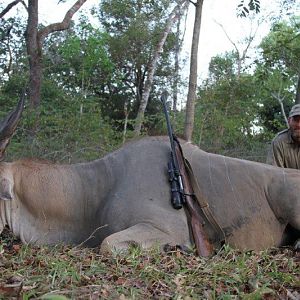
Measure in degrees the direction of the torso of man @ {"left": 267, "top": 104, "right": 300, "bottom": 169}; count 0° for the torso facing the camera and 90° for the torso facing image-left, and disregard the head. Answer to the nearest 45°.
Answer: approximately 0°

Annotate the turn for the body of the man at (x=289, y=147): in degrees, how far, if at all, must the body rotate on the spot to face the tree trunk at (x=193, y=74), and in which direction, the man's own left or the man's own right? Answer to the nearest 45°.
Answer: approximately 180°

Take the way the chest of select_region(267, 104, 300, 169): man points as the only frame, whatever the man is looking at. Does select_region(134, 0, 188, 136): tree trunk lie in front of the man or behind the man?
behind

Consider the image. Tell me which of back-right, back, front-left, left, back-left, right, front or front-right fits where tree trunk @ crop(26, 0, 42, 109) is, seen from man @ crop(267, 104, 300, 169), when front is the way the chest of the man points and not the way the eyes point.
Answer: back-right
